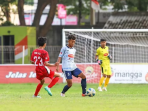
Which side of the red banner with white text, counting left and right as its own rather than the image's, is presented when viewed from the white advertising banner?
left

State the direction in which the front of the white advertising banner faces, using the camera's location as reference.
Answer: facing the viewer

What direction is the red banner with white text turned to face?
toward the camera

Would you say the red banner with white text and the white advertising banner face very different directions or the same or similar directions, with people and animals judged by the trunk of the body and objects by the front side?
same or similar directions

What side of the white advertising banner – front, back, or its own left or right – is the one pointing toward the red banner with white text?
right

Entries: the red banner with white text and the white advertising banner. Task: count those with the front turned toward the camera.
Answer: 2
